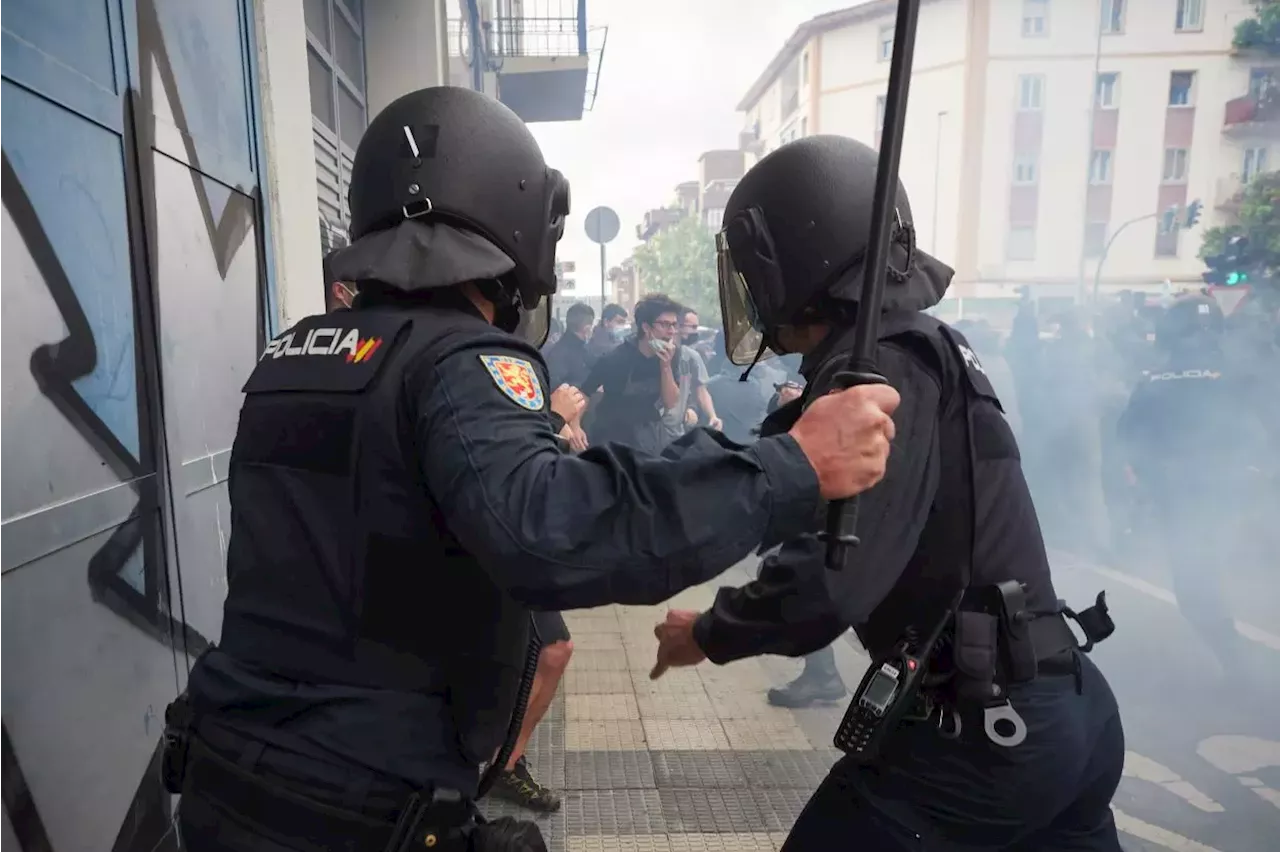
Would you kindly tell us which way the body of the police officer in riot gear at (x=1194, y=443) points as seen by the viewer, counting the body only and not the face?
away from the camera

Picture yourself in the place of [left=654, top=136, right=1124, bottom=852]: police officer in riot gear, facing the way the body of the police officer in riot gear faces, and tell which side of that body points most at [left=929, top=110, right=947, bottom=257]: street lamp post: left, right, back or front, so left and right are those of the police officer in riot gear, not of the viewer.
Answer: right

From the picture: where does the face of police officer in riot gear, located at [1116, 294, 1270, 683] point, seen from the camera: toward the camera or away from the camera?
away from the camera

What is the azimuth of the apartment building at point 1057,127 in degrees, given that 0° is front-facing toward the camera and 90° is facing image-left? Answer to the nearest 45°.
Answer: approximately 0°

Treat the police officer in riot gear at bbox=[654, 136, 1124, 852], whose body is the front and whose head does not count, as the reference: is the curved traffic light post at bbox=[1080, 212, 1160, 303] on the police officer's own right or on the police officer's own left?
on the police officer's own right

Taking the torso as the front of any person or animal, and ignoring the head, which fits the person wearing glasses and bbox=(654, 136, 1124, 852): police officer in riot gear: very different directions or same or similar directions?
very different directions

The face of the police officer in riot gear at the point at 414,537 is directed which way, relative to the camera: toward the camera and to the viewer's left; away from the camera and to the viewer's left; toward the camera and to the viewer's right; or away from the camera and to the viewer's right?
away from the camera and to the viewer's right

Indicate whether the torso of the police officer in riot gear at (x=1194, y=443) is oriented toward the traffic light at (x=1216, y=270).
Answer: yes

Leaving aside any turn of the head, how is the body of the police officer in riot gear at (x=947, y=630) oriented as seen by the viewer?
to the viewer's left

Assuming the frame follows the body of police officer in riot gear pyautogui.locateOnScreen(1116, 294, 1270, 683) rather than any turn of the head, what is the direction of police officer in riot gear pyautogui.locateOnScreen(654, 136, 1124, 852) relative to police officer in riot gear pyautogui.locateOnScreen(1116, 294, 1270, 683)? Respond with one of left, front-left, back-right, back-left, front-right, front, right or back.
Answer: back

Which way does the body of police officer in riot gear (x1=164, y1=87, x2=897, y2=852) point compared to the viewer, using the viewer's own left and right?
facing away from the viewer and to the right of the viewer

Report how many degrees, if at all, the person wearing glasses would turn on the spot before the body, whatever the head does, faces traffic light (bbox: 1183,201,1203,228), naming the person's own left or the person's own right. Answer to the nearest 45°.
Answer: approximately 90° to the person's own left

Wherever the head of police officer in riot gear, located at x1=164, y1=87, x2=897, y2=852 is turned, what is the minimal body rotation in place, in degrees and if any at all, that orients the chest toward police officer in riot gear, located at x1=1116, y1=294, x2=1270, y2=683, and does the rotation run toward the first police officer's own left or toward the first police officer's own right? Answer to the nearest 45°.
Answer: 0° — they already face them
